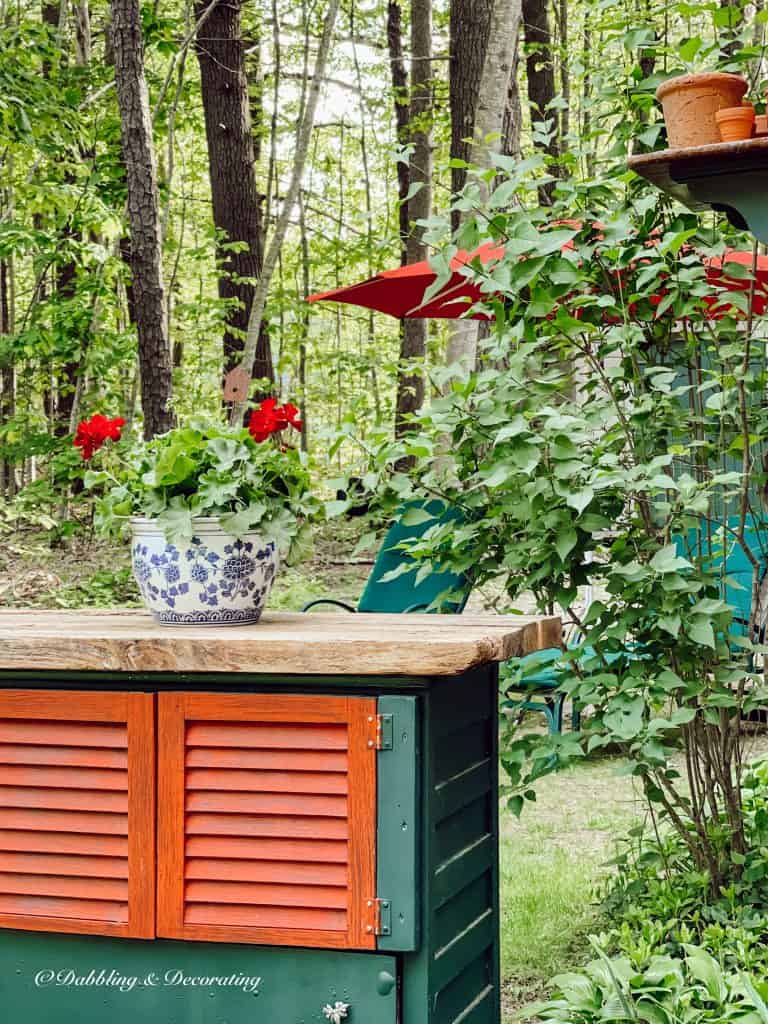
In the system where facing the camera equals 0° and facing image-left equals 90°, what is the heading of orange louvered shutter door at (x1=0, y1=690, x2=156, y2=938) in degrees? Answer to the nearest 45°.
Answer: approximately 0°
